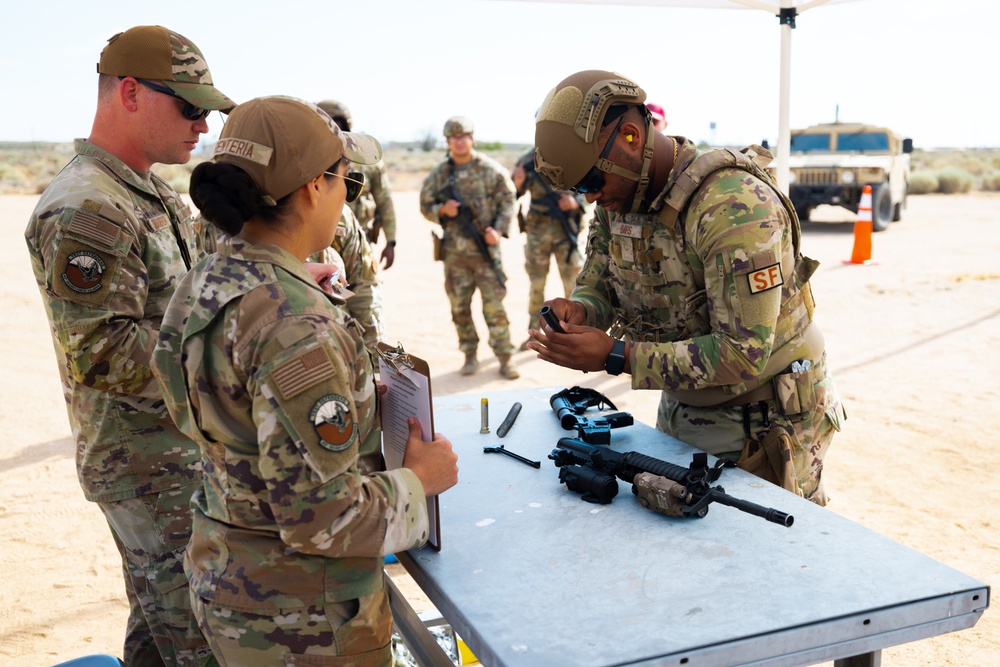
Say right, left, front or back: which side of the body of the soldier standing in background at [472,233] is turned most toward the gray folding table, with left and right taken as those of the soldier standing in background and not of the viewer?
front

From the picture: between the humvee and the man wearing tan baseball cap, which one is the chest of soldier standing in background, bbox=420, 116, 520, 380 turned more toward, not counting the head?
the man wearing tan baseball cap

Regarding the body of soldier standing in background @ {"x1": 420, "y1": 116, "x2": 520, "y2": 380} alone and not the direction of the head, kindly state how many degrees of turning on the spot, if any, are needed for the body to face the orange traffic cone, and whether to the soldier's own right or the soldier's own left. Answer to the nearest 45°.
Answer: approximately 135° to the soldier's own left

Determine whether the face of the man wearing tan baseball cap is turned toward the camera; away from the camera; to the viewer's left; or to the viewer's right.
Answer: to the viewer's right

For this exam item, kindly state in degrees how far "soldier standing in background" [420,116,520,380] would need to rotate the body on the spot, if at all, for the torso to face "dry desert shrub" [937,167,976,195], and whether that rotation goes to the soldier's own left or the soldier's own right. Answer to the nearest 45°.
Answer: approximately 135° to the soldier's own left

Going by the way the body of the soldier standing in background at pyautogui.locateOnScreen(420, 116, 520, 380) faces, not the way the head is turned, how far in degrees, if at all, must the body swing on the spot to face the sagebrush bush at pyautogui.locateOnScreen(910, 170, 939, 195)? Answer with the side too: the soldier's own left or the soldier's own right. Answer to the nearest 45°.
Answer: approximately 135° to the soldier's own left

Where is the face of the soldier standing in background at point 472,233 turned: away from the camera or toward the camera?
toward the camera

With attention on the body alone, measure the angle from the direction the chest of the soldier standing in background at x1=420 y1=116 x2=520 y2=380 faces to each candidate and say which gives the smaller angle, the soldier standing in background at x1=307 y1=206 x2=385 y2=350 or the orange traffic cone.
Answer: the soldier standing in background

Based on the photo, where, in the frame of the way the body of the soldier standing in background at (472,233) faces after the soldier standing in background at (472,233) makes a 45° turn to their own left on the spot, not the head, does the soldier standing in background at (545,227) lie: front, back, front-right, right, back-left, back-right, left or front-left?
left

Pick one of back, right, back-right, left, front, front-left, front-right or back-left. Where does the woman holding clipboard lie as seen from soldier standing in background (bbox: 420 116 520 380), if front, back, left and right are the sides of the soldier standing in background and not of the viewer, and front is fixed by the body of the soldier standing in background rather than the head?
front

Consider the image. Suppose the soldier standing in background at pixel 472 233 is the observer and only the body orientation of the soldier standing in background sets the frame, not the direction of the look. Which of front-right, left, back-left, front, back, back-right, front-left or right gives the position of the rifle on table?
front

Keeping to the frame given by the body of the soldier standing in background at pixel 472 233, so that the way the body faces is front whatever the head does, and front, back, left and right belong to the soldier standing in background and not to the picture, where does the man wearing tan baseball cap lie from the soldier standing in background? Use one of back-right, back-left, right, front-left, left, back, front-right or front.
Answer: front

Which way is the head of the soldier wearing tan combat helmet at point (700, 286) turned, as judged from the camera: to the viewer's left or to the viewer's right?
to the viewer's left

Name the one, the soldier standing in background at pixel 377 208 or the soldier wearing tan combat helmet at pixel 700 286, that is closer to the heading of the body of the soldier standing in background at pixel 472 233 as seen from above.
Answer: the soldier wearing tan combat helmet

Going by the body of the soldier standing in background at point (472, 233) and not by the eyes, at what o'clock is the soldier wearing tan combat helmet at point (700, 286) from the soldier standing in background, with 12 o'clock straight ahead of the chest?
The soldier wearing tan combat helmet is roughly at 12 o'clock from the soldier standing in background.

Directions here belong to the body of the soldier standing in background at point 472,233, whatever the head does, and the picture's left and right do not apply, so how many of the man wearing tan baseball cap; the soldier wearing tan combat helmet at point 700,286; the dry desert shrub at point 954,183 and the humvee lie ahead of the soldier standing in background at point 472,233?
2

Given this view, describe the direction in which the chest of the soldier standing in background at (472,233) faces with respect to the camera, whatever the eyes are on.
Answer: toward the camera

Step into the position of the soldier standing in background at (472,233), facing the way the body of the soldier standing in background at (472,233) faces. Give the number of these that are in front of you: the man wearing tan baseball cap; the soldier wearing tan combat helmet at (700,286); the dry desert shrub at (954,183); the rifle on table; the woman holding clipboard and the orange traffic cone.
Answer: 4
